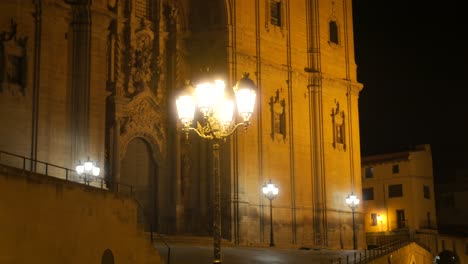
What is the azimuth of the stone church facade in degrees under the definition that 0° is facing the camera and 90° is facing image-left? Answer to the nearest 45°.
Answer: approximately 315°

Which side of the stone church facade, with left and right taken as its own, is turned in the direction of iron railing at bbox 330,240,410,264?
front

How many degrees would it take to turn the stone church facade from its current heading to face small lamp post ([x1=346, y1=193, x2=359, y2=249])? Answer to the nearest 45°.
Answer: approximately 90° to its left

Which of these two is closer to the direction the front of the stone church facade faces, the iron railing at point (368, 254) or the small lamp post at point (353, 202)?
the iron railing

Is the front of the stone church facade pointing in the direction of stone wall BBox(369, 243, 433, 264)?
no
